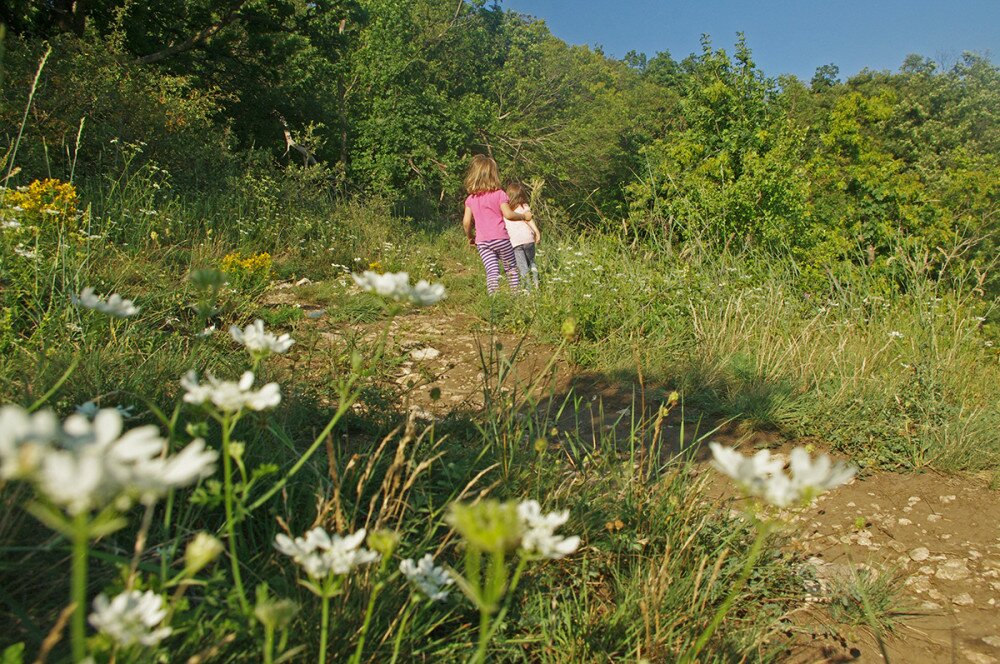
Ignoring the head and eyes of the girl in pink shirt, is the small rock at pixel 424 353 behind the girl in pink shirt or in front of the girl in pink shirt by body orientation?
behind

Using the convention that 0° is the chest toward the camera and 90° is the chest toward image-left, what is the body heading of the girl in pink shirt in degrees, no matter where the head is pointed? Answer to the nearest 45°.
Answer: approximately 180°

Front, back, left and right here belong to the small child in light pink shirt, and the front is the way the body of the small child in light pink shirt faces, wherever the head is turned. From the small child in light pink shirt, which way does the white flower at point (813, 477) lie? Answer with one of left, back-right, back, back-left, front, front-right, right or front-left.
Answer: back

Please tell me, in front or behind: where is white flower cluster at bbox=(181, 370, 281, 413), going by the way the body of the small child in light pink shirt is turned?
behind

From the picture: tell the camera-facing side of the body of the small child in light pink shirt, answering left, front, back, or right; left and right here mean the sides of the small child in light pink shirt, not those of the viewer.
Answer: back

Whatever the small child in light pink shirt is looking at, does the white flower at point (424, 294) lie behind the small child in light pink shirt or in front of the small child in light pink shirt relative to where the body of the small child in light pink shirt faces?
behind

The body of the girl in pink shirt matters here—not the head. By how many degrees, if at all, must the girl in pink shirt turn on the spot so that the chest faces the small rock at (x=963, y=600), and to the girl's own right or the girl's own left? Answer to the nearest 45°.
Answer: approximately 180°

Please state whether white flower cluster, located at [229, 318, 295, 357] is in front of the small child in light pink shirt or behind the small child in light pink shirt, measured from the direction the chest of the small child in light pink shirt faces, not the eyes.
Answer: behind

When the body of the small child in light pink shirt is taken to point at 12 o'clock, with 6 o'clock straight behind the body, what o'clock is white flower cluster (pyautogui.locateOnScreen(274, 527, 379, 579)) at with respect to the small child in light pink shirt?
The white flower cluster is roughly at 6 o'clock from the small child in light pink shirt.

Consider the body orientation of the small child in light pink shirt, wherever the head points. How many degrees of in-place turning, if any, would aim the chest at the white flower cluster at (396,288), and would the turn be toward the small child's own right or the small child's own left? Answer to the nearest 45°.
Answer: approximately 180°

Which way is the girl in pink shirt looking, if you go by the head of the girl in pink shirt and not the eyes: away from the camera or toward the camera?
away from the camera

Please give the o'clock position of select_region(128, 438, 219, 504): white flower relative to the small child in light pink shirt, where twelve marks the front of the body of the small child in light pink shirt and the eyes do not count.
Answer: The white flower is roughly at 6 o'clock from the small child in light pink shirt.

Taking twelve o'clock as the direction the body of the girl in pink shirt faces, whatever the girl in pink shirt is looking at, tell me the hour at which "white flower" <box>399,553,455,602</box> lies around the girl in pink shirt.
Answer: The white flower is roughly at 6 o'clock from the girl in pink shirt.

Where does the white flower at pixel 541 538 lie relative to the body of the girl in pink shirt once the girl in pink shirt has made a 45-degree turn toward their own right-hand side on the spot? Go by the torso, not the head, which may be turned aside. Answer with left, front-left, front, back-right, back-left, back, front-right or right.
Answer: back-right

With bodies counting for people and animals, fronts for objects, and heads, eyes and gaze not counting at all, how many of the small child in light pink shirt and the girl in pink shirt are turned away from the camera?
2
